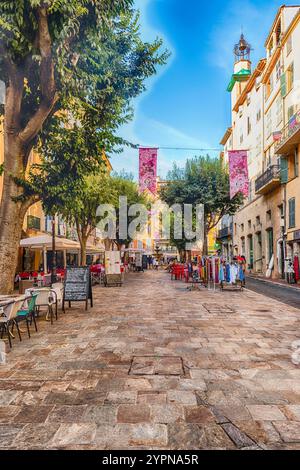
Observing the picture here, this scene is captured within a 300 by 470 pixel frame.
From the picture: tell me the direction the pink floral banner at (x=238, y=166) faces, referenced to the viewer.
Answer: facing the viewer

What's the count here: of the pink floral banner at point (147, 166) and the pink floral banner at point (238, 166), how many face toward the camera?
2

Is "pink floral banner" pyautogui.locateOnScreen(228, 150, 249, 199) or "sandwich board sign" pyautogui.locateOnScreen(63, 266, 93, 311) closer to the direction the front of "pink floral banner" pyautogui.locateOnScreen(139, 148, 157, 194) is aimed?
the sandwich board sign

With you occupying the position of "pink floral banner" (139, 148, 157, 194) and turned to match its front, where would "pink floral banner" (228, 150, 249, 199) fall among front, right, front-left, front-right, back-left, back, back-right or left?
back-left

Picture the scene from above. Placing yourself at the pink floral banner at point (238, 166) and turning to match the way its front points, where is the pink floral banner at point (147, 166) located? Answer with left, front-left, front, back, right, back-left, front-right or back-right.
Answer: front-right

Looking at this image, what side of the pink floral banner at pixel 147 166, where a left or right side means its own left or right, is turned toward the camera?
front

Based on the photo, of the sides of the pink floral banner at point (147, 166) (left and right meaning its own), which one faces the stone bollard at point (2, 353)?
front

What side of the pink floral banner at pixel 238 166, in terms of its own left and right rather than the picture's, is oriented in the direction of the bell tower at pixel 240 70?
back

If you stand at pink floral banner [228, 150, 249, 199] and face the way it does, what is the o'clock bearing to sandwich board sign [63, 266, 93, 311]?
The sandwich board sign is roughly at 1 o'clock from the pink floral banner.

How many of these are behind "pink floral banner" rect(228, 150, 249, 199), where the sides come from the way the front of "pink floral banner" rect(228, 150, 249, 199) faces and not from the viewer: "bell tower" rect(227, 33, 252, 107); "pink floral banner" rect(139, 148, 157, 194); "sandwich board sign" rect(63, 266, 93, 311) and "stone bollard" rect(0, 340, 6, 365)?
1
